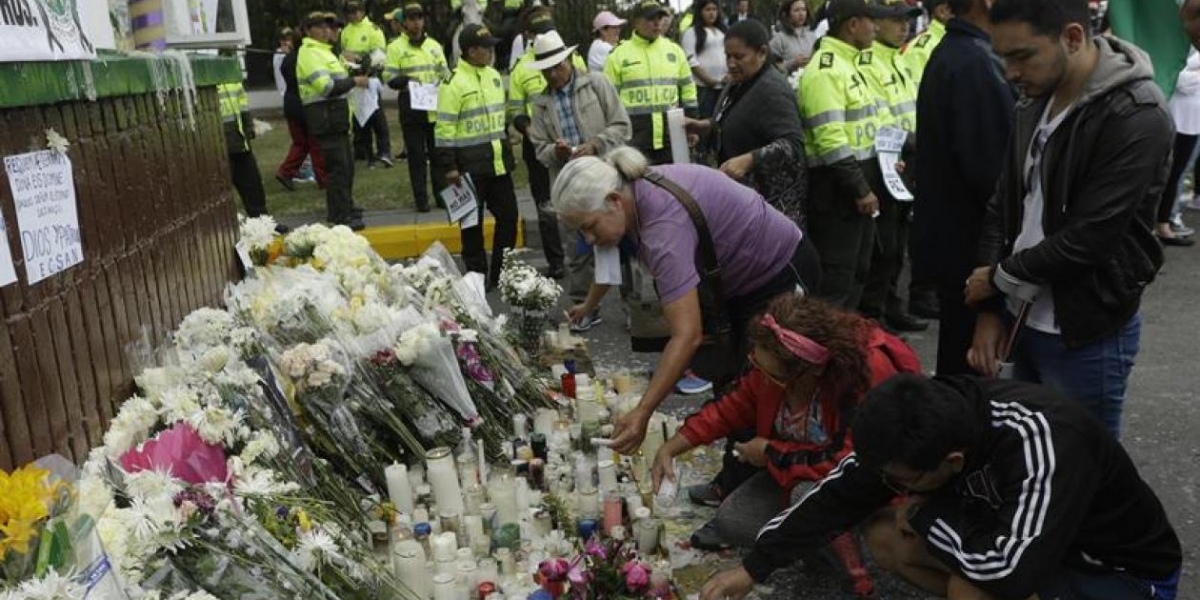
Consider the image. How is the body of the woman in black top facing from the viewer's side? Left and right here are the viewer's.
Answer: facing to the left of the viewer

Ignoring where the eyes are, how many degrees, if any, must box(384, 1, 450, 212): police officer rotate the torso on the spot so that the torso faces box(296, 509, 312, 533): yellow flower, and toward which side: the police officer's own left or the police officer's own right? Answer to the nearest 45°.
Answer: approximately 45° to the police officer's own right

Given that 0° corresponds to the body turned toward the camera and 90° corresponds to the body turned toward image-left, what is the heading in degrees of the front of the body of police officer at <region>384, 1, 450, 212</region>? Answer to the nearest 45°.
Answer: approximately 315°

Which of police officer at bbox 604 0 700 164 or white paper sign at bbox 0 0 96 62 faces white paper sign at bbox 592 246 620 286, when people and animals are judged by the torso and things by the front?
the police officer

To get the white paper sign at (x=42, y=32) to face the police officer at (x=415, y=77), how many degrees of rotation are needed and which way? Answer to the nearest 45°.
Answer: approximately 135° to its left

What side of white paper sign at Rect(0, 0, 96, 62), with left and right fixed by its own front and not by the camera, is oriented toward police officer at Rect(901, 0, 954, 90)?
left

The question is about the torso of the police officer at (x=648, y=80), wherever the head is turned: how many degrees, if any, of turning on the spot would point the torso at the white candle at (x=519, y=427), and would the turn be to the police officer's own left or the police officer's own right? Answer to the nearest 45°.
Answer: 0° — they already face it

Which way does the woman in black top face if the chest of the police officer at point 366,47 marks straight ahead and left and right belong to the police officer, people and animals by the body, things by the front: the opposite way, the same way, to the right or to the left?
to the right

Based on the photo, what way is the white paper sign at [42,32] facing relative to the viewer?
toward the camera

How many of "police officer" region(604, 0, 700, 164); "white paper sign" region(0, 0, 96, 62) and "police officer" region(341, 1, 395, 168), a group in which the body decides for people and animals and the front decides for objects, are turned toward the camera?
3
